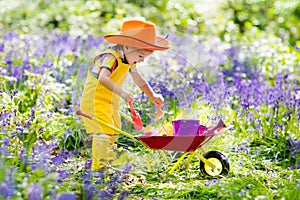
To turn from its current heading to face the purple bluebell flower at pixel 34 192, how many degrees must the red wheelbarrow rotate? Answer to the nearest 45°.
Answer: approximately 135° to its right

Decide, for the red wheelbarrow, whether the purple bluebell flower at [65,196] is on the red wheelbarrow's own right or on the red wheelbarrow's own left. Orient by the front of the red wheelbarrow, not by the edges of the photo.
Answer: on the red wheelbarrow's own right

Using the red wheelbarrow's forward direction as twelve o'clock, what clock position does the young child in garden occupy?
The young child in garden is roughly at 6 o'clock from the red wheelbarrow.

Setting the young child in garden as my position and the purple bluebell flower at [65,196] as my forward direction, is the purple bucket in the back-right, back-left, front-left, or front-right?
back-left

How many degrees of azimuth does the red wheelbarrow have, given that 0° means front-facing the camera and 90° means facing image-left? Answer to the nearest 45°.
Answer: approximately 270°

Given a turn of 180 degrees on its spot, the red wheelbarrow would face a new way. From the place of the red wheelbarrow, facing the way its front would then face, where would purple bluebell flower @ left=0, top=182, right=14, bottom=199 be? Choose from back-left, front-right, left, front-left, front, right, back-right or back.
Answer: front-left
